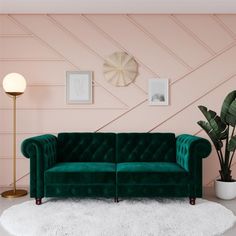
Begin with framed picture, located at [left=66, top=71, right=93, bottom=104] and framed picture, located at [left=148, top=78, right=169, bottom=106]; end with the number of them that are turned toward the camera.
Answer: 2

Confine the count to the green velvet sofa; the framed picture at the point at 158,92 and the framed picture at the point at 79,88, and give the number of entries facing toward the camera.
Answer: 3

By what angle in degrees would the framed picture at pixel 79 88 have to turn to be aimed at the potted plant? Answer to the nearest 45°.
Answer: approximately 45° to its left

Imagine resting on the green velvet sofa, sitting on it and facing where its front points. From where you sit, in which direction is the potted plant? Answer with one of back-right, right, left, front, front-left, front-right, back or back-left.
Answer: left

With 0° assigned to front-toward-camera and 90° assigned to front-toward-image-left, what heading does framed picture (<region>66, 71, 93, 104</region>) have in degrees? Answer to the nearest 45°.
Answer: approximately 0°

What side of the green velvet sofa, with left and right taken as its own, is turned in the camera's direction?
front

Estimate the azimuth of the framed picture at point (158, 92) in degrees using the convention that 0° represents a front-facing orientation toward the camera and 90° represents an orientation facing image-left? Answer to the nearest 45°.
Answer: approximately 0°
